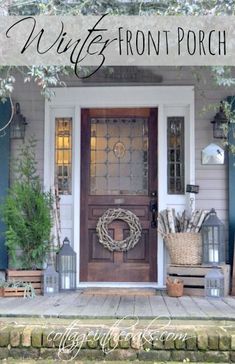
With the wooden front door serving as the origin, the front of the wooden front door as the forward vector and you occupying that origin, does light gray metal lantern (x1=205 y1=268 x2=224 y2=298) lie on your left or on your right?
on your left

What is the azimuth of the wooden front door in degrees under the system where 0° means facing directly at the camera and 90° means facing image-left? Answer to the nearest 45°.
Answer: approximately 0°

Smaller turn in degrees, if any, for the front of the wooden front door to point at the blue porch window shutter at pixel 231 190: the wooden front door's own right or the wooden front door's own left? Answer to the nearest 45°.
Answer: approximately 90° to the wooden front door's own left

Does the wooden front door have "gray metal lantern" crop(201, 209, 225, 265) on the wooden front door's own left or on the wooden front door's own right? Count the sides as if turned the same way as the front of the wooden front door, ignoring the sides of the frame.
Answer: on the wooden front door's own left

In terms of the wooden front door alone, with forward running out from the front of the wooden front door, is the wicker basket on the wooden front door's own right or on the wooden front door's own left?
on the wooden front door's own left

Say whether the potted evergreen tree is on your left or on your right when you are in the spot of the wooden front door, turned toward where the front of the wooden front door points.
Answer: on your right

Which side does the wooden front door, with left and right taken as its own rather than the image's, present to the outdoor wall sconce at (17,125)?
right

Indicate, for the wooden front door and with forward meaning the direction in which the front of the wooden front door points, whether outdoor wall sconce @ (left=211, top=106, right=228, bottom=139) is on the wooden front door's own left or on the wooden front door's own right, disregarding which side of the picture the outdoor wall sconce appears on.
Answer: on the wooden front door's own left
